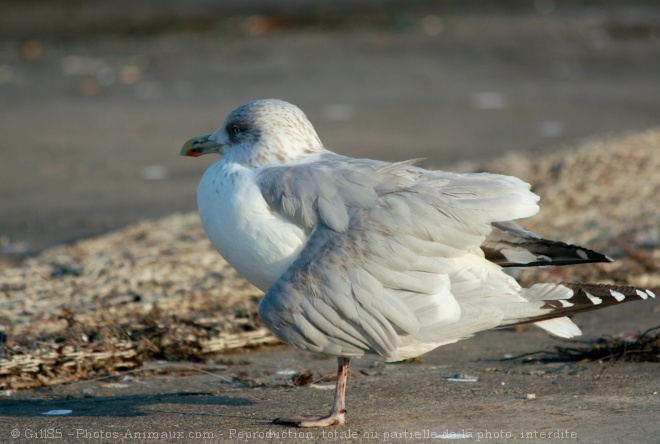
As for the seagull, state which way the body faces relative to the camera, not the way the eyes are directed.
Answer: to the viewer's left
